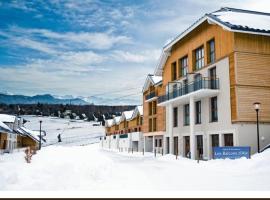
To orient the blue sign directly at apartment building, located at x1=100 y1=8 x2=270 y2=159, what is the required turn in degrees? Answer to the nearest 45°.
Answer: approximately 180°

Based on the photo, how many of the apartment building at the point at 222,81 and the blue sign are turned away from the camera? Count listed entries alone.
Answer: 0

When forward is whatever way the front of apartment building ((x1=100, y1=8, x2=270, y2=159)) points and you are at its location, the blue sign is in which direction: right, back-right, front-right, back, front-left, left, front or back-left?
front-left

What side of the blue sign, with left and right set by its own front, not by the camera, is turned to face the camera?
front

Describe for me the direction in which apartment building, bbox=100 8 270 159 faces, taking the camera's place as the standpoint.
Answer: facing the viewer and to the left of the viewer
